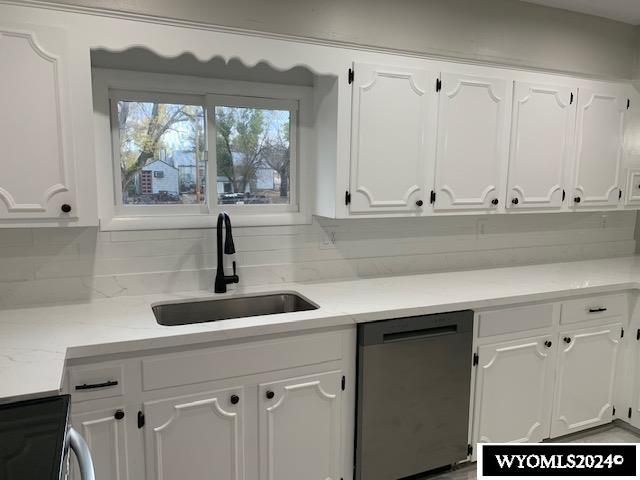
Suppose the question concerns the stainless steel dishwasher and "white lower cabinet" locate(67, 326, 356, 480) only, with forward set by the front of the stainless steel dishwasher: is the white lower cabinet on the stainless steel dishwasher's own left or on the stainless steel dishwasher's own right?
on the stainless steel dishwasher's own right

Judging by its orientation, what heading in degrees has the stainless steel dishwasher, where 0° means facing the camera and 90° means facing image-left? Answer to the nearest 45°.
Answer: approximately 315°

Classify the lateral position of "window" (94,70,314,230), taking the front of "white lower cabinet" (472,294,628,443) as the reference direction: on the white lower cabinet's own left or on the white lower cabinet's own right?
on the white lower cabinet's own right

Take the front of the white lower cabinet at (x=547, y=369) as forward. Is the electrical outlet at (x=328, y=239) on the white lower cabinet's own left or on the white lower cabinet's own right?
on the white lower cabinet's own right

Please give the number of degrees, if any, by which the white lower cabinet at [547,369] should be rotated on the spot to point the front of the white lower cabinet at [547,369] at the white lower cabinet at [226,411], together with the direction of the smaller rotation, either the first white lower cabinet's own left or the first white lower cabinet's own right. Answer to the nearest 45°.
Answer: approximately 90° to the first white lower cabinet's own right

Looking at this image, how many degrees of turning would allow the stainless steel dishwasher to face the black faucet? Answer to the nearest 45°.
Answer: approximately 135° to its right

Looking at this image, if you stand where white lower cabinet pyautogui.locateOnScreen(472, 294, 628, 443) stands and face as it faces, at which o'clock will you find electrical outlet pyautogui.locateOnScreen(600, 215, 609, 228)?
The electrical outlet is roughly at 8 o'clock from the white lower cabinet.

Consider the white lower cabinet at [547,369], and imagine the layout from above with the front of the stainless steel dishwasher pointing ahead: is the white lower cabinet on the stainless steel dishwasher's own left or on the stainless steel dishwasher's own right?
on the stainless steel dishwasher's own left

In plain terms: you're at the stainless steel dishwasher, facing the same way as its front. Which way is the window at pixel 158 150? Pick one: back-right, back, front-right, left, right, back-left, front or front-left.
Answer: back-right

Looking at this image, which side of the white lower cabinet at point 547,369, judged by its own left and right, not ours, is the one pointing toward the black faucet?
right
